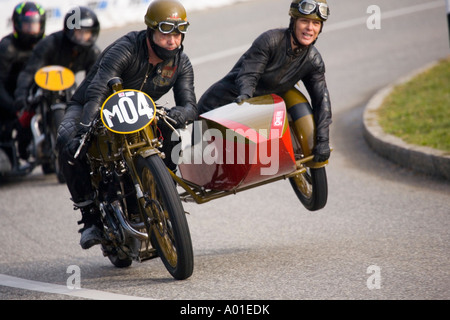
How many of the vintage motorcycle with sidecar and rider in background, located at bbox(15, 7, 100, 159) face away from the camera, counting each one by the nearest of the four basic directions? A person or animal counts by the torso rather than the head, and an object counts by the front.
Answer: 0

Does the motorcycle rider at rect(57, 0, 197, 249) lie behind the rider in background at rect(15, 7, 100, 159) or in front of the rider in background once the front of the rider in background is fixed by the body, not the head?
in front

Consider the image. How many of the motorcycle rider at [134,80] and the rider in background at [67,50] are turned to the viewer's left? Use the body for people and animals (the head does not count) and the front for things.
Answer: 0

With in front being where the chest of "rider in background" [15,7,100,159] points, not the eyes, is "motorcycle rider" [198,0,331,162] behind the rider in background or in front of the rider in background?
in front

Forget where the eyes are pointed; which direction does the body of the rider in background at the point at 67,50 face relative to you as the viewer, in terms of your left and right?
facing the viewer and to the right of the viewer
